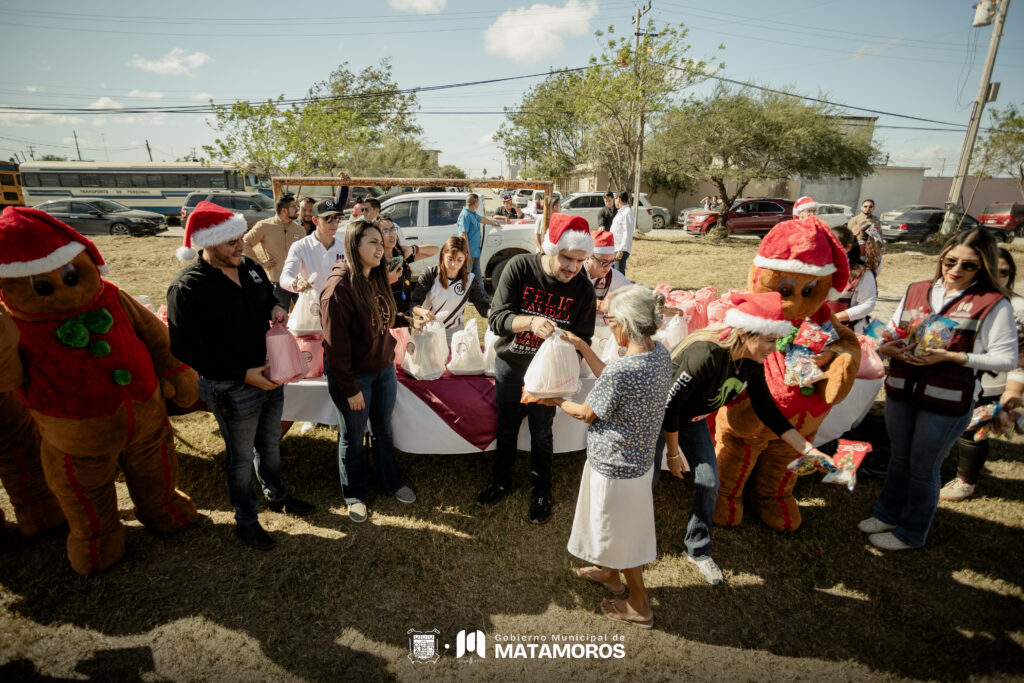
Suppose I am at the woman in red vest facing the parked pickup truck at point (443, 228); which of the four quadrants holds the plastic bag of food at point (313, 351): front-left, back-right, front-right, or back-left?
front-left

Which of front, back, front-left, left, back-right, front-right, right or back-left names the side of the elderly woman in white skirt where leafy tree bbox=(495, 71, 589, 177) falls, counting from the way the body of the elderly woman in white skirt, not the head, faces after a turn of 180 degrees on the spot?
back-left

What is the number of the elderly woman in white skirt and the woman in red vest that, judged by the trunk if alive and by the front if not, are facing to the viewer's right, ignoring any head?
0

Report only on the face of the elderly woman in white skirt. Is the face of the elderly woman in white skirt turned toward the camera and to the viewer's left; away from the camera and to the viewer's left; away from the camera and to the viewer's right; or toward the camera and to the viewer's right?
away from the camera and to the viewer's left

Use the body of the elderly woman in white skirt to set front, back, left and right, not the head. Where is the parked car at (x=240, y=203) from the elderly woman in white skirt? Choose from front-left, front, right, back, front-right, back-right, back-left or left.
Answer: front

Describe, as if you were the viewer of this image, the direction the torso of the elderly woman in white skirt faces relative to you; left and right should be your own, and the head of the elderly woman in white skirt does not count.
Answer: facing away from the viewer and to the left of the viewer

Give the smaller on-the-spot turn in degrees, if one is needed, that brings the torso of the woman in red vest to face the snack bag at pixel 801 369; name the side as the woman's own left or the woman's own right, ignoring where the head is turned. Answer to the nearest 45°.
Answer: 0° — they already face it

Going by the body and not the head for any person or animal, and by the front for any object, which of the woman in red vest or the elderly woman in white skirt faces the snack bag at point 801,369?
the woman in red vest

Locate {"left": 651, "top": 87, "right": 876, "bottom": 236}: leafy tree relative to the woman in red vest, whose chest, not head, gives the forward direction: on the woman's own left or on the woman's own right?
on the woman's own right

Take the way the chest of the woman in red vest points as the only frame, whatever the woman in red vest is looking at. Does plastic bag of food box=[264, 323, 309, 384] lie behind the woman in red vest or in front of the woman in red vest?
in front

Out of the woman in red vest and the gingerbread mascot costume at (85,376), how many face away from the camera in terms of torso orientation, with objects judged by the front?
0

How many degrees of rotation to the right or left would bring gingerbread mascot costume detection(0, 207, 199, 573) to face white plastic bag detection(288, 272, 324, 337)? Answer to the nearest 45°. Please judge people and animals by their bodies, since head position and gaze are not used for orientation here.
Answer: approximately 45° to its left

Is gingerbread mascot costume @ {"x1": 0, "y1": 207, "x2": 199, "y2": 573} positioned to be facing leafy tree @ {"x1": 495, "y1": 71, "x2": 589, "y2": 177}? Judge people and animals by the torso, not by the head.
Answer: no

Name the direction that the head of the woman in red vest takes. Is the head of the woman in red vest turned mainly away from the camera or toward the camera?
toward the camera

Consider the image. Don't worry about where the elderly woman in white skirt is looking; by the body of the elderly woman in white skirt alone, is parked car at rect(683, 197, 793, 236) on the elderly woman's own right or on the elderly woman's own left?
on the elderly woman's own right

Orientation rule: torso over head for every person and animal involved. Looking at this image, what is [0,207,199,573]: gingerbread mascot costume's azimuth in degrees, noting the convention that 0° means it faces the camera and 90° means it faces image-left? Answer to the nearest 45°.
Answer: approximately 315°

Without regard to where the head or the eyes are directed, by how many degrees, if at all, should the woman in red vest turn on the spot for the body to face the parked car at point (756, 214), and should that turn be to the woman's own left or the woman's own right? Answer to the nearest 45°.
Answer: approximately 135° to the woman's own right

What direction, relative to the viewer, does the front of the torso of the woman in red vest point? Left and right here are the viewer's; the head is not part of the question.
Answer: facing the viewer and to the left of the viewer
